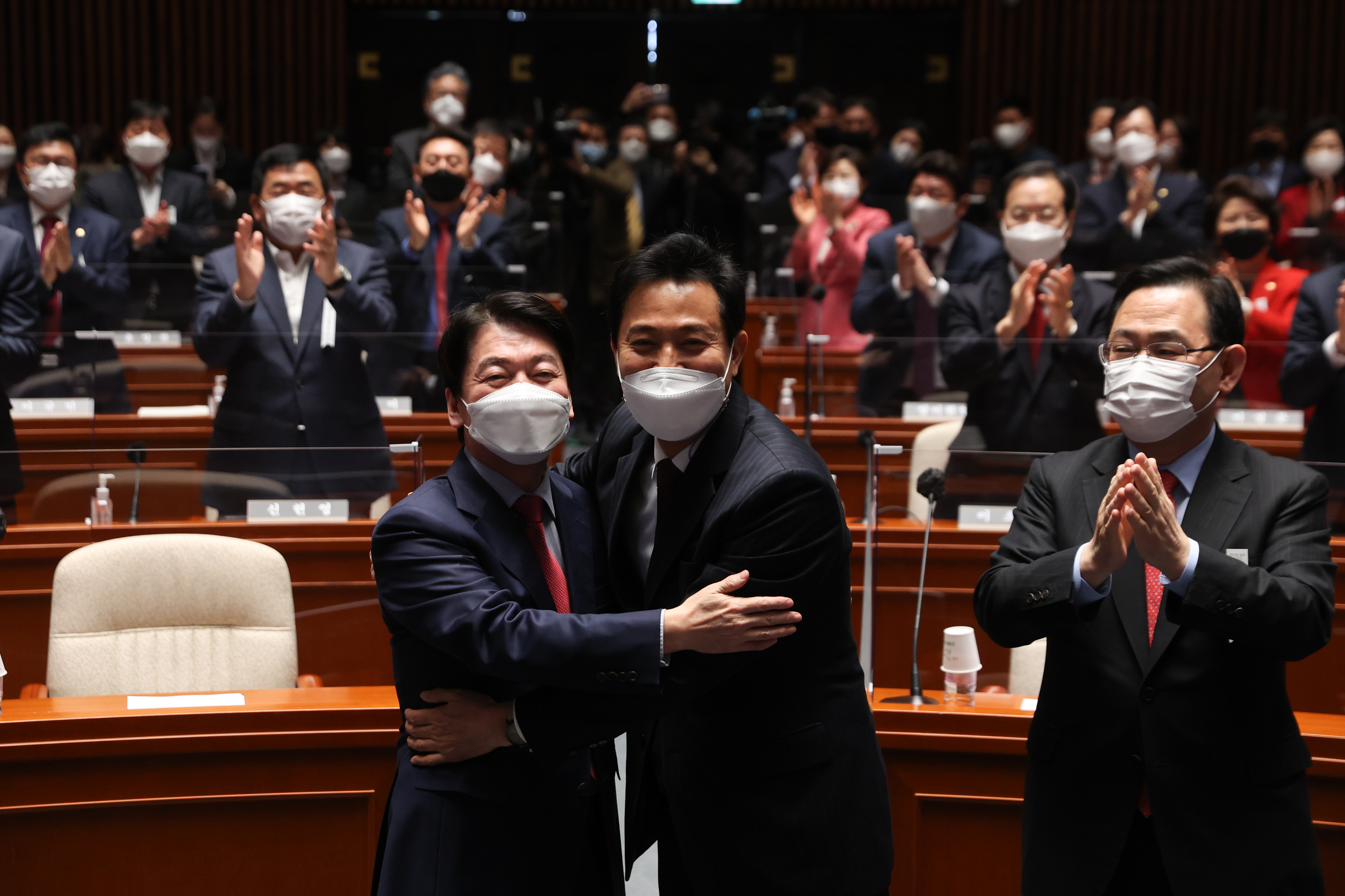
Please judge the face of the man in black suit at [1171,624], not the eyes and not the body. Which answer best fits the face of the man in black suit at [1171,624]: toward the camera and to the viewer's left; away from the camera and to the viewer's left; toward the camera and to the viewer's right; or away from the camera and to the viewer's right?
toward the camera and to the viewer's left

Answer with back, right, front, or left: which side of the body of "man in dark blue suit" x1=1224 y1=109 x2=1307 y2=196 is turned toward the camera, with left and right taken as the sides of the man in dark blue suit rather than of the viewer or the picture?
front

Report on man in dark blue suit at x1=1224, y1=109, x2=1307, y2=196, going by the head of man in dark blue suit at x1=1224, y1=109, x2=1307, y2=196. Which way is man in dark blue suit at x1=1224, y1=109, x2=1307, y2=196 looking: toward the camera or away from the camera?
toward the camera

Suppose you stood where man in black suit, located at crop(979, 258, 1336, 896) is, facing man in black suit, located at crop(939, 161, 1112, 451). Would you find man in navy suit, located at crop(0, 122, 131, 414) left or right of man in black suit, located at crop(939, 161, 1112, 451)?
left

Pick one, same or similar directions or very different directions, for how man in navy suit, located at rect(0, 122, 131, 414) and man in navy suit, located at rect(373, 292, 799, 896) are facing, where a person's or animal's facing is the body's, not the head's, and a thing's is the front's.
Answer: same or similar directions

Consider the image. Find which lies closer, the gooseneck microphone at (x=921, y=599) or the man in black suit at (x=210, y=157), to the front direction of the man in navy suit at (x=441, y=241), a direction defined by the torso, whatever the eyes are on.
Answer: the gooseneck microphone

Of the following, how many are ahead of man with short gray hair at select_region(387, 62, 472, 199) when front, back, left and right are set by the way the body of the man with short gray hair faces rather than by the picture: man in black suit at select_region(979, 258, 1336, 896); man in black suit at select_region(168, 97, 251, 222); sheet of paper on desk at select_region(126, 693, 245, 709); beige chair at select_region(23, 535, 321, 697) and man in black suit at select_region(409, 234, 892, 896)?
4

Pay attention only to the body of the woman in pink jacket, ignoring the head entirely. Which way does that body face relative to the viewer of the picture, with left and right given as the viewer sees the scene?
facing the viewer and to the left of the viewer

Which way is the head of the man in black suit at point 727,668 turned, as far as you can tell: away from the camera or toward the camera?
toward the camera

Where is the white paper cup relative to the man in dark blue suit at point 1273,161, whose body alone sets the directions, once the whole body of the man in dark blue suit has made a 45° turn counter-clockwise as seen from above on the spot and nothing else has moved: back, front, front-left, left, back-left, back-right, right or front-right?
front-right

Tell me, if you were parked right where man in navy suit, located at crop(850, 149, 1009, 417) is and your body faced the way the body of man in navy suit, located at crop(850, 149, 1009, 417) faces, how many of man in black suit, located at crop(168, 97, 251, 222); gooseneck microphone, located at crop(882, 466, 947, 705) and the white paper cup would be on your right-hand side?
1

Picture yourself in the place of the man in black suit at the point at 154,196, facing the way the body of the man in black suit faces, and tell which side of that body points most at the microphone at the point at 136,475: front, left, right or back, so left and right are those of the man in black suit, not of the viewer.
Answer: front

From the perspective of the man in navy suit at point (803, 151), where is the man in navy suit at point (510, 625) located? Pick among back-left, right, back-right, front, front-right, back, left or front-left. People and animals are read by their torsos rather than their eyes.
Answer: front-right

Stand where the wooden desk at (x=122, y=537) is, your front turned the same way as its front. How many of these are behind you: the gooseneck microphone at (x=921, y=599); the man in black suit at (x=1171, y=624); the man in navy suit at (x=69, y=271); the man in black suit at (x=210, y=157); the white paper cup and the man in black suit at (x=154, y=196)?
3

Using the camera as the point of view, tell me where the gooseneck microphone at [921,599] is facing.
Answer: facing away from the viewer

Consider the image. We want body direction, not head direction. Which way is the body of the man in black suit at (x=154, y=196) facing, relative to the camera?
toward the camera
